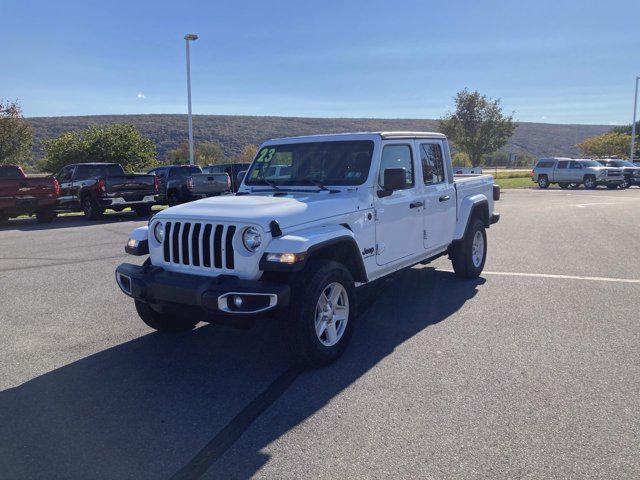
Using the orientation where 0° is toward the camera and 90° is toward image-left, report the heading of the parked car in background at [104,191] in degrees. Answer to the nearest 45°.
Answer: approximately 135°

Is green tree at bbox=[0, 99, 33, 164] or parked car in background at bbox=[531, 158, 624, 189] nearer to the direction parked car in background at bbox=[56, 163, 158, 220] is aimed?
the green tree

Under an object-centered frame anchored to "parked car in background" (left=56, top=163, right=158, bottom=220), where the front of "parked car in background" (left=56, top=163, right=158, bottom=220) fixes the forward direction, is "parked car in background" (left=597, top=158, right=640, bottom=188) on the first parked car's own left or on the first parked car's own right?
on the first parked car's own right

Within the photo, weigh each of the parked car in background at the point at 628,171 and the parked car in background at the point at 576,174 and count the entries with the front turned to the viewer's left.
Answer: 0

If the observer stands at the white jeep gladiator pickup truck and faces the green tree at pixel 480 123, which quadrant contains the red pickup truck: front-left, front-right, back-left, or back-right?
front-left

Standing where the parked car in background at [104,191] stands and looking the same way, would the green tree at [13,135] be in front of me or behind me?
in front

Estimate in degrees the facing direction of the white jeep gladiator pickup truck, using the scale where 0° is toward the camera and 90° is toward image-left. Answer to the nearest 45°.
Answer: approximately 45°

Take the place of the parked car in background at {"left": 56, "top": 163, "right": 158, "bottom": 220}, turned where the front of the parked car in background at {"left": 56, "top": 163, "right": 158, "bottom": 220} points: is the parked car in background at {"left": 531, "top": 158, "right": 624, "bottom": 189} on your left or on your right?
on your right

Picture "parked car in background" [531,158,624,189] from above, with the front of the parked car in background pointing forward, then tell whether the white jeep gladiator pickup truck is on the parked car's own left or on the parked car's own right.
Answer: on the parked car's own right

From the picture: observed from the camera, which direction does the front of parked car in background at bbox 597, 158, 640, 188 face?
facing the viewer and to the right of the viewer

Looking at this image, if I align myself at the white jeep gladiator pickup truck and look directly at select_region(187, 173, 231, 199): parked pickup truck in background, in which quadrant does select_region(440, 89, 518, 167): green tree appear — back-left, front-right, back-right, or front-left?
front-right

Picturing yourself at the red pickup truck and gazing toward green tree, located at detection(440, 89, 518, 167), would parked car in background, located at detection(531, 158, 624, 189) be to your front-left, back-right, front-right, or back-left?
front-right
